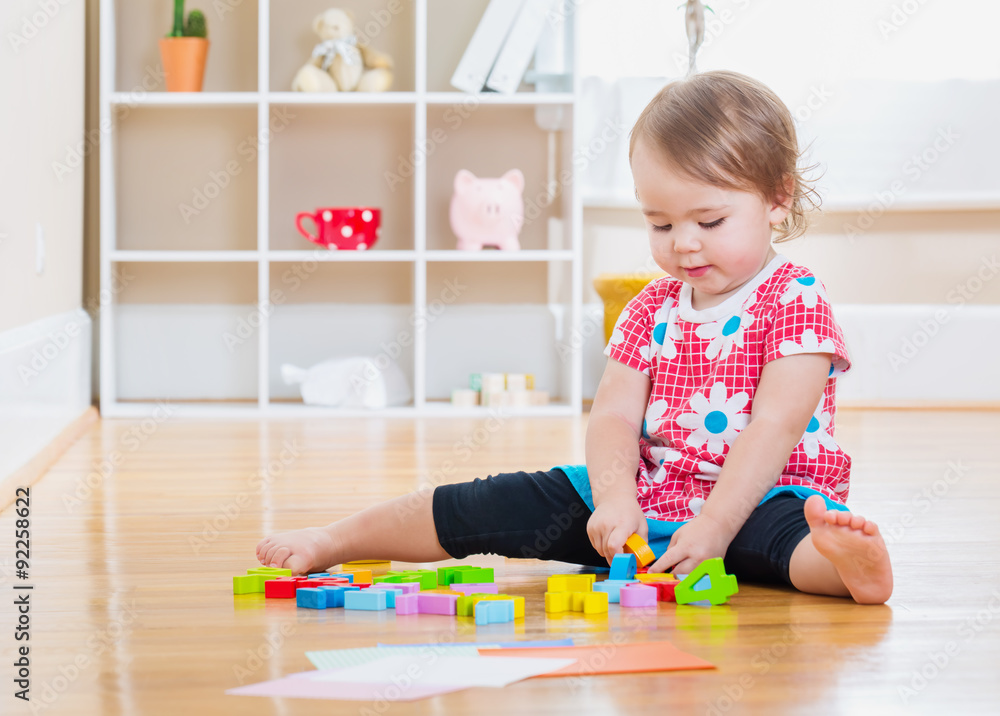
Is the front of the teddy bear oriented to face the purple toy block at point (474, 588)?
yes

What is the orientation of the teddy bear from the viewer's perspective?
toward the camera

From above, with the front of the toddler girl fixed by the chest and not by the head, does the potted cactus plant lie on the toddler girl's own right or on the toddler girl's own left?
on the toddler girl's own right

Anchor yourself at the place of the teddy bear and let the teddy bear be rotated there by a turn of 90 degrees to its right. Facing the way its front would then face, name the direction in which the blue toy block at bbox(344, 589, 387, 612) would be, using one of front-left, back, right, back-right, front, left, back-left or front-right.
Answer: left

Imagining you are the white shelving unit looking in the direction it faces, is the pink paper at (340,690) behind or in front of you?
in front

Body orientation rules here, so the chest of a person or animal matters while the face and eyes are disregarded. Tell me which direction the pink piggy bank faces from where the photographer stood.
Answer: facing the viewer

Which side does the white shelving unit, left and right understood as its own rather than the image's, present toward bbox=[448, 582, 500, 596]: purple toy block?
front

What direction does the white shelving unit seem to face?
toward the camera

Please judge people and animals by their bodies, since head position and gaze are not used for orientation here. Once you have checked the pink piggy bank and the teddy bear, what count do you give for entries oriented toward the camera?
2

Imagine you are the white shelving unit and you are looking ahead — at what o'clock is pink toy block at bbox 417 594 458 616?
The pink toy block is roughly at 12 o'clock from the white shelving unit.

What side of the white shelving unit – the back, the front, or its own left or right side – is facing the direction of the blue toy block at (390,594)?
front

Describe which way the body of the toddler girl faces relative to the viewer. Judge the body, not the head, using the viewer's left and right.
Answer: facing the viewer and to the left of the viewer

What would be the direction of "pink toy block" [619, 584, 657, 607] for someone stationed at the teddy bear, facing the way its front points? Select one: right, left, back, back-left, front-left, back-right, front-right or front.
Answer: front

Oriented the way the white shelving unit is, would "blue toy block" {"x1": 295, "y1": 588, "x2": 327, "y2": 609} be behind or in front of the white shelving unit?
in front

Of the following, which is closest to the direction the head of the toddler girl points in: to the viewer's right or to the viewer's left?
to the viewer's left
